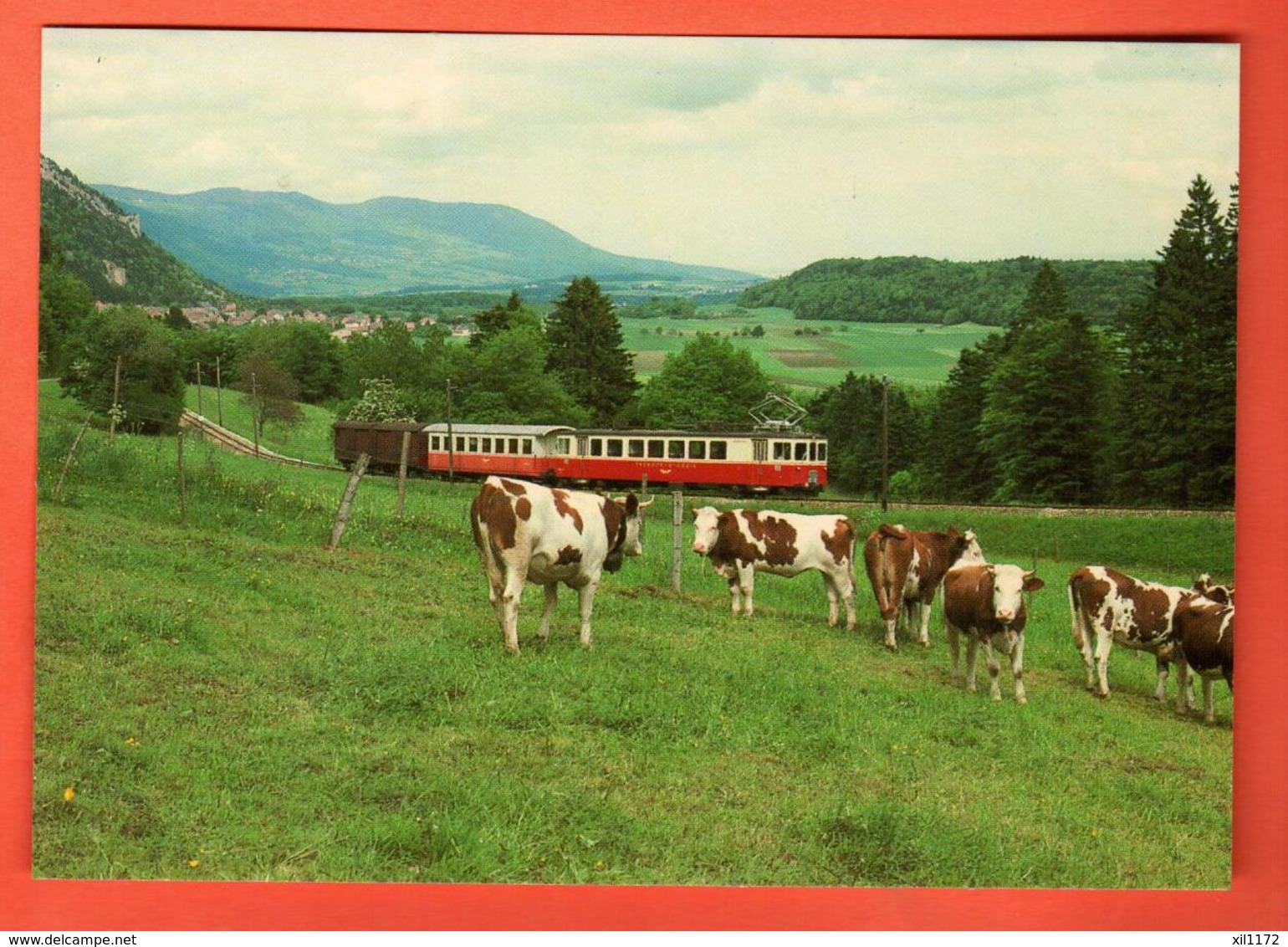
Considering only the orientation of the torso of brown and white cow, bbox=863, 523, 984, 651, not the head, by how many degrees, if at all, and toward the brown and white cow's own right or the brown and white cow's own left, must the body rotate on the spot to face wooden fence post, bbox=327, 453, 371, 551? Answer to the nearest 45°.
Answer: approximately 135° to the brown and white cow's own left

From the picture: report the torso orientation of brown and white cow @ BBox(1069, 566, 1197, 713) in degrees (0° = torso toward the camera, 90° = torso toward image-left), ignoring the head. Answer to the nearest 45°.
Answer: approximately 270°

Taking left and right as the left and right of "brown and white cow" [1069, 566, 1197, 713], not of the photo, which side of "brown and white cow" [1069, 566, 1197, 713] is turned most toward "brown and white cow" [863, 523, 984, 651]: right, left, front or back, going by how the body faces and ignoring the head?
back
